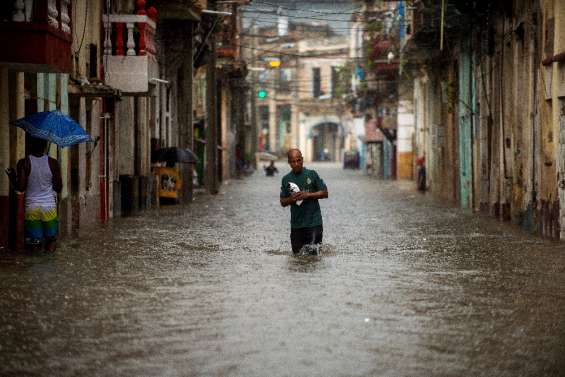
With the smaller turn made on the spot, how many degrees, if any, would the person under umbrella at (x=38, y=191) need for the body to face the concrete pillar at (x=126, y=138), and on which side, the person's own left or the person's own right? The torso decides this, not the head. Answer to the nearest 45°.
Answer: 0° — they already face it

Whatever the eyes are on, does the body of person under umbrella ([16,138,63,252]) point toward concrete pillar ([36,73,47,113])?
yes

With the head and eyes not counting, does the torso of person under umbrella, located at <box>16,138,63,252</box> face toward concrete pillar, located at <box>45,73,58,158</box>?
yes

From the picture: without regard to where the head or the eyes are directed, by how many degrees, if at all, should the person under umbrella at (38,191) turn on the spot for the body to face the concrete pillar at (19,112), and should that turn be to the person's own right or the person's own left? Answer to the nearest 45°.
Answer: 0° — they already face it

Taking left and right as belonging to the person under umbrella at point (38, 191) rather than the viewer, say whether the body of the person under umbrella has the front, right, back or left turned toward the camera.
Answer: back
